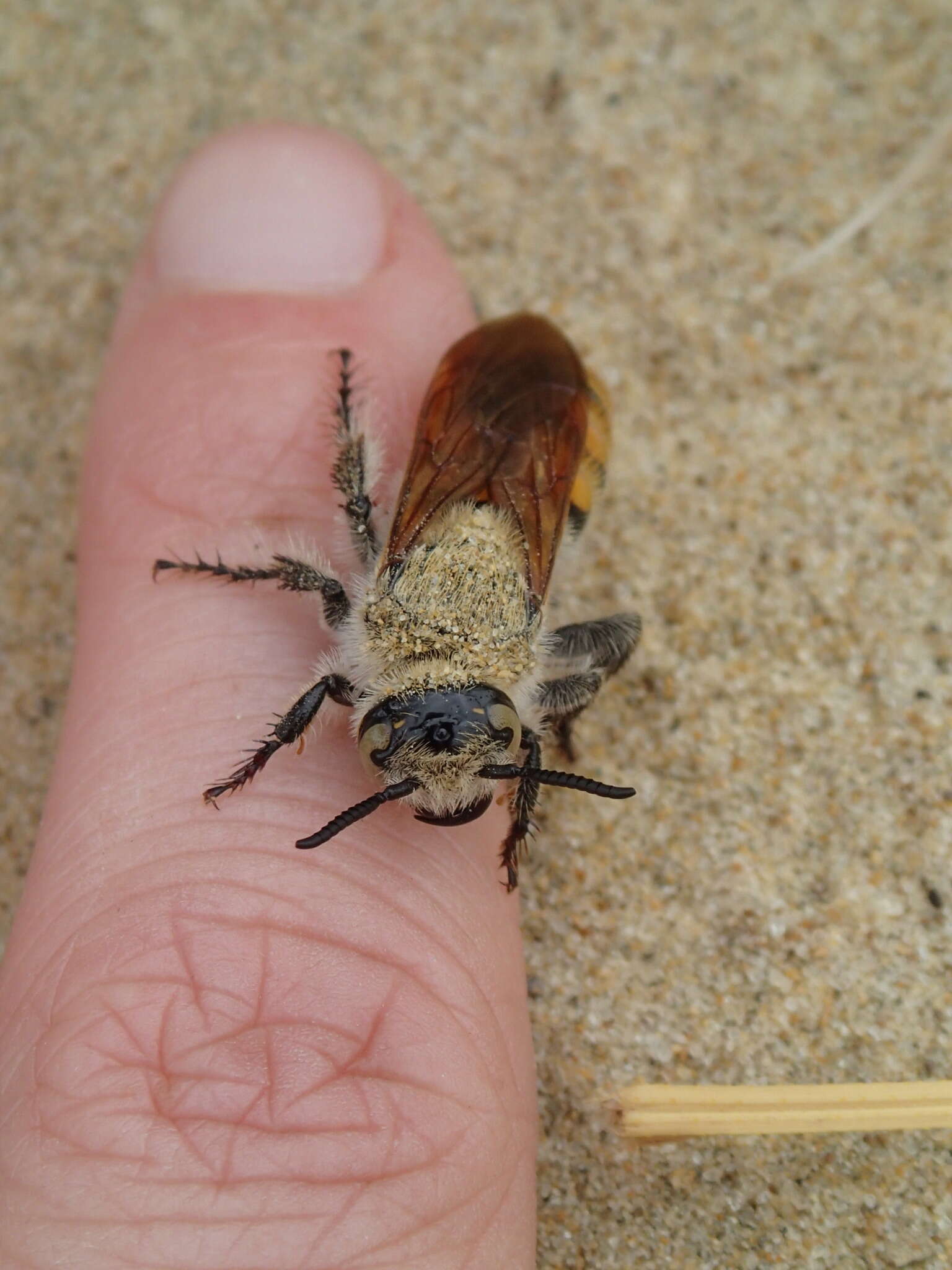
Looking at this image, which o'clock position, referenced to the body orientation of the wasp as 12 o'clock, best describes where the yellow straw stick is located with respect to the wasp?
The yellow straw stick is roughly at 11 o'clock from the wasp.

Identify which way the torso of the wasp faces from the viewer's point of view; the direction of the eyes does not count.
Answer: toward the camera
